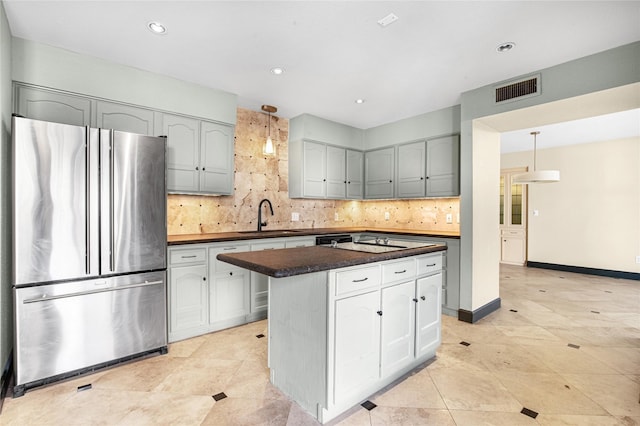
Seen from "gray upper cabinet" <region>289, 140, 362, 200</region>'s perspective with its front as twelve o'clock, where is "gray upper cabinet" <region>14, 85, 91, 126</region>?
"gray upper cabinet" <region>14, 85, 91, 126</region> is roughly at 3 o'clock from "gray upper cabinet" <region>289, 140, 362, 200</region>.

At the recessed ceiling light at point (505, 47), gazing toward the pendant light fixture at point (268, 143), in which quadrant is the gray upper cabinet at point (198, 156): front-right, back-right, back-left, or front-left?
front-left

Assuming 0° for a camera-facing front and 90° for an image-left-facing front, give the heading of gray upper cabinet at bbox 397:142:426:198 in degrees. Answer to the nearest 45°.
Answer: approximately 45°

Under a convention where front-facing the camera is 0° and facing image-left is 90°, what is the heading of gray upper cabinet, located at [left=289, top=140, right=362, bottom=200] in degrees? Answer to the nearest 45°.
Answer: approximately 315°

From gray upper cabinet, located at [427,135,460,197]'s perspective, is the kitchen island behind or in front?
in front

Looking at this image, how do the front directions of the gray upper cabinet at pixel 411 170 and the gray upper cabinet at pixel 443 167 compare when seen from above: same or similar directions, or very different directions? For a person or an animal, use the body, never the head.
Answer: same or similar directions

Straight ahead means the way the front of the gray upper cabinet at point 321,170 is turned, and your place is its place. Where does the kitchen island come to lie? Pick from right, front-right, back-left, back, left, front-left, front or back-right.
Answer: front-right

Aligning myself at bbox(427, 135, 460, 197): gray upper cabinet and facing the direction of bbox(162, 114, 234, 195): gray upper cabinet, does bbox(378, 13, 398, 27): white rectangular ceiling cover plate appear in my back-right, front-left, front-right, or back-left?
front-left

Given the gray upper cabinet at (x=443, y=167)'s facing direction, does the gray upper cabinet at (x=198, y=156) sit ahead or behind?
ahead

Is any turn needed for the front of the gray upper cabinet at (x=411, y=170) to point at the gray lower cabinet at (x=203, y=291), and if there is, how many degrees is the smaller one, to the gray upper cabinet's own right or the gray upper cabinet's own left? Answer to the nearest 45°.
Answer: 0° — it already faces it

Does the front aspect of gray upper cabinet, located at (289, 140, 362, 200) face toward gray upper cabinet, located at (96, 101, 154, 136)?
no

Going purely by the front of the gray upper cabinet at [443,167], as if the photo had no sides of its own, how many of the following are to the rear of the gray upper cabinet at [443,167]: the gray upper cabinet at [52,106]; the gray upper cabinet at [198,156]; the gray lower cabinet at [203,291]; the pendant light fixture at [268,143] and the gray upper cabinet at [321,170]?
0

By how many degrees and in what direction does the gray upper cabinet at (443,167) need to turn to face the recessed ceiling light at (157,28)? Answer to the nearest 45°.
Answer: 0° — it already faces it

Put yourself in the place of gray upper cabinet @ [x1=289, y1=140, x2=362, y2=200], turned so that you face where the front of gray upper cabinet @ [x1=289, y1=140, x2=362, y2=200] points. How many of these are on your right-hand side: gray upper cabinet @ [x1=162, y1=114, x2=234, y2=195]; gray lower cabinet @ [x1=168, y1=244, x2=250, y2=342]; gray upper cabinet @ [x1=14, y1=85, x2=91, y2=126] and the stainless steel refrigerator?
4

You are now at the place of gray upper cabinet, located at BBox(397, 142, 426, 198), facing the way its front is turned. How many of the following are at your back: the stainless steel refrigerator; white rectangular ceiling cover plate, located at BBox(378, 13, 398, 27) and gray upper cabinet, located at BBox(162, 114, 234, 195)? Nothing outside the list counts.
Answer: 0

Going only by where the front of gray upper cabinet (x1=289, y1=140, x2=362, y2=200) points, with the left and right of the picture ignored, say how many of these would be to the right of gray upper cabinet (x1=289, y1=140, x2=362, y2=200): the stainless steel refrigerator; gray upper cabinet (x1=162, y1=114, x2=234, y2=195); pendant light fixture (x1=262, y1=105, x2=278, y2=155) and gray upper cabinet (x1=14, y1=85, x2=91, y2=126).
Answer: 4

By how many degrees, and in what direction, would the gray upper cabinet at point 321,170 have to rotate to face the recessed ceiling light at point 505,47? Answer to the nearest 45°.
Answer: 0° — it already faces it

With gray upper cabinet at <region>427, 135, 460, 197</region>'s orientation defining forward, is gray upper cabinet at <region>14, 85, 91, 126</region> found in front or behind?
in front
